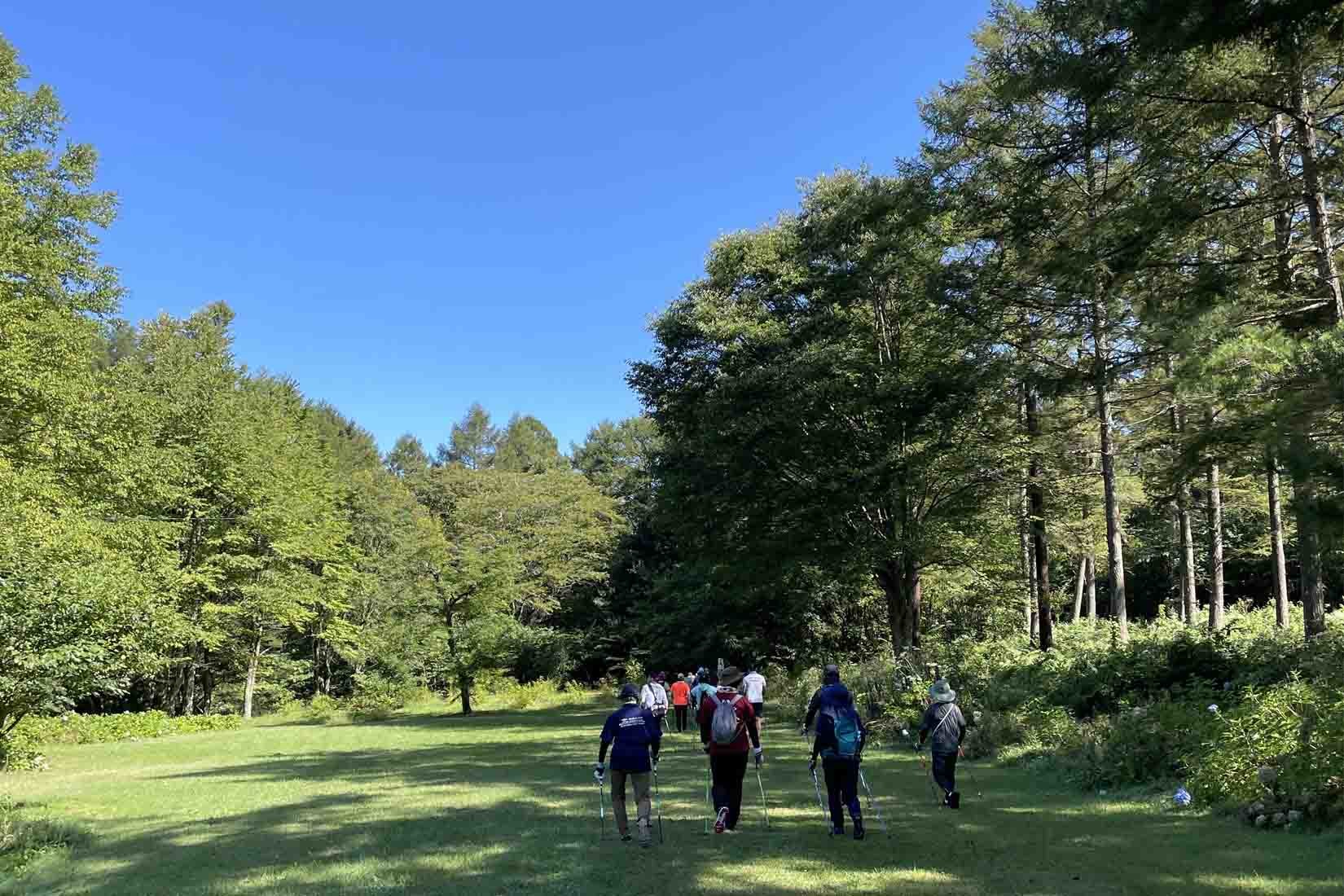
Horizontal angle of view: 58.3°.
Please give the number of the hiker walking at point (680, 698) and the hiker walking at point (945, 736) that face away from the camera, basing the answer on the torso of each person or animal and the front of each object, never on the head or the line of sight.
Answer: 2

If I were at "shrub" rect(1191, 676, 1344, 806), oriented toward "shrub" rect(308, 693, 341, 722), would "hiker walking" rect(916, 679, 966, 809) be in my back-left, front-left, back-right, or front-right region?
front-left

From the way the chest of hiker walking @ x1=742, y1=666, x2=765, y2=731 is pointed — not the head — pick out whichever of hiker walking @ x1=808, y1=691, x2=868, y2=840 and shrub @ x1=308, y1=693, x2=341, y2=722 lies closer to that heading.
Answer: the shrub

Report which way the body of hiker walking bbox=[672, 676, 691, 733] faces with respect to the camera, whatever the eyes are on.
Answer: away from the camera

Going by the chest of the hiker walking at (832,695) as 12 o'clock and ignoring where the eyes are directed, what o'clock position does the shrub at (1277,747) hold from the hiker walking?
The shrub is roughly at 3 o'clock from the hiker walking.

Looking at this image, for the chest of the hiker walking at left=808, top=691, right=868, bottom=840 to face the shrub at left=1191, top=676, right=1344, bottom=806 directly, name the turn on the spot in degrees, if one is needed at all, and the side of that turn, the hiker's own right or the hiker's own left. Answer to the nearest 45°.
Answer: approximately 90° to the hiker's own right

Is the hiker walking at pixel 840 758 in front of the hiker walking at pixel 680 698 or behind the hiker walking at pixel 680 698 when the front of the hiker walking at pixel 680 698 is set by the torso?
behind

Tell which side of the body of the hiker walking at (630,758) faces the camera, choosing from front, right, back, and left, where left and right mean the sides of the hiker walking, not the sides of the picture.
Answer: back

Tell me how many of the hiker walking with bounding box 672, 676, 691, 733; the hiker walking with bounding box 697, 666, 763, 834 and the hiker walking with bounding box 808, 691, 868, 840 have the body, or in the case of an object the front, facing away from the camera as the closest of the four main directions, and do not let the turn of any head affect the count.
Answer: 3

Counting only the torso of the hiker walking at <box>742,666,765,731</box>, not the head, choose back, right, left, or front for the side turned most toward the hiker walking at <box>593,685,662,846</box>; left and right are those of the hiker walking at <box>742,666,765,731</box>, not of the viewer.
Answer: back

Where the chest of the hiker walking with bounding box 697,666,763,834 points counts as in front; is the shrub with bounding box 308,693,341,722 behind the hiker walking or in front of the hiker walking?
in front

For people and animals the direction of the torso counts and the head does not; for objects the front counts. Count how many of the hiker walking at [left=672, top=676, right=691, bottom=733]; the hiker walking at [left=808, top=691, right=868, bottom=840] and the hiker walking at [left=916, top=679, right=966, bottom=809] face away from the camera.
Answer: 3

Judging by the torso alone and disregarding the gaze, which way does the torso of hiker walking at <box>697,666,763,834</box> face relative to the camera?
away from the camera
